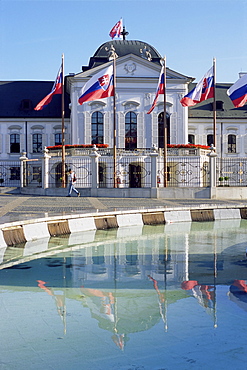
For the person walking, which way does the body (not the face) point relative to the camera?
to the viewer's left

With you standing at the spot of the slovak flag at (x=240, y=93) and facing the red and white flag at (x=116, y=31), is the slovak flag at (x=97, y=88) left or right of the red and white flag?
left

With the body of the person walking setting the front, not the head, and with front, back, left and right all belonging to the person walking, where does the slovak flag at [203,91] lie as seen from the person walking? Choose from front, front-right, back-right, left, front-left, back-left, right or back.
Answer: back

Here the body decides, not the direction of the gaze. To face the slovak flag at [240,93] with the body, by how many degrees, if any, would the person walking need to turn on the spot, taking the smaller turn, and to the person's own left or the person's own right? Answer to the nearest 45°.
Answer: approximately 135° to the person's own left

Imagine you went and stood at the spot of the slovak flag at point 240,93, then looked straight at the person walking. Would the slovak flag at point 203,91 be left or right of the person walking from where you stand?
right

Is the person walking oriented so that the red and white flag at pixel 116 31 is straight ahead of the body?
no
